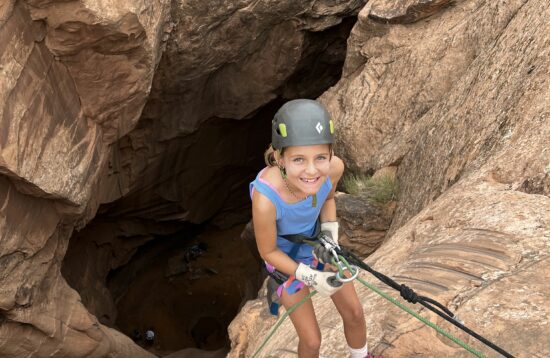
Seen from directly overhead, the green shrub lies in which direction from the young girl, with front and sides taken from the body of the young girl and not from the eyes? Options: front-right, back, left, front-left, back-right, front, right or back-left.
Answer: back-left

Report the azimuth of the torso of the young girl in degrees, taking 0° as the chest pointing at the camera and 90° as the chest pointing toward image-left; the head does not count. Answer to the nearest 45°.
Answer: approximately 315°
